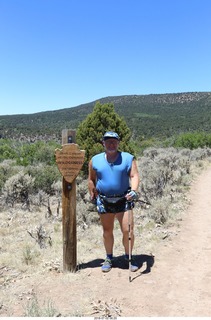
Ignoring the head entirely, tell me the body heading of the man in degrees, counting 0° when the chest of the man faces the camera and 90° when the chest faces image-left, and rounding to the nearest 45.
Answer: approximately 0°

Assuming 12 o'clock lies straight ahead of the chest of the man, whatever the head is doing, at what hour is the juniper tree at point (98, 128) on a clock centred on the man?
The juniper tree is roughly at 6 o'clock from the man.

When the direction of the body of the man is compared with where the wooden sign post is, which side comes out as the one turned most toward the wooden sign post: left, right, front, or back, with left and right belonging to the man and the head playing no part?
right
